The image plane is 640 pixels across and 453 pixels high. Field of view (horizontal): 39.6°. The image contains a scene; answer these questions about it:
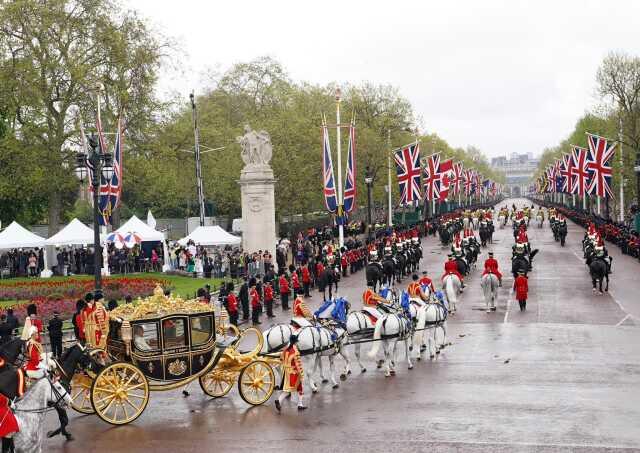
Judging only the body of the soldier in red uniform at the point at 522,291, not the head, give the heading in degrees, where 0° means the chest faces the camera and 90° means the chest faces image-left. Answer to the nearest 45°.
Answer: approximately 180°

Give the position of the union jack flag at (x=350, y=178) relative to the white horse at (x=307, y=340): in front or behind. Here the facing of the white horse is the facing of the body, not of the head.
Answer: in front

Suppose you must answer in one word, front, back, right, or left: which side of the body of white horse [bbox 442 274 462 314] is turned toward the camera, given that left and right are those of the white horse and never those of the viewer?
back

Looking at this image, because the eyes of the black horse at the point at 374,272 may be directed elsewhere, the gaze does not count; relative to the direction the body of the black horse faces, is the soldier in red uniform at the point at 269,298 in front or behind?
behind

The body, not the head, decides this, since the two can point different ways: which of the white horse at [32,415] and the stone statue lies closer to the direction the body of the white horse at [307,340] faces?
the stone statue

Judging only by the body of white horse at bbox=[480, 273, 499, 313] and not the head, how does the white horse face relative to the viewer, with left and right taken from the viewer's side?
facing away from the viewer

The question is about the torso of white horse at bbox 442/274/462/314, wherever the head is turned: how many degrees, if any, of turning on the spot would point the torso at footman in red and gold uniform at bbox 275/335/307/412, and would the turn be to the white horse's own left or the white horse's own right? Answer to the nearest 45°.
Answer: approximately 180°

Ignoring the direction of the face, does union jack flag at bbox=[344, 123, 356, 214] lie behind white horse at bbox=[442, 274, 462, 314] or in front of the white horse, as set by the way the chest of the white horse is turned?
in front

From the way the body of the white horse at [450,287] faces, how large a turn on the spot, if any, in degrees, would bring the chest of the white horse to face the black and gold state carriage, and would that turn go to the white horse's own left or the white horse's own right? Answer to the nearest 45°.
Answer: approximately 180°

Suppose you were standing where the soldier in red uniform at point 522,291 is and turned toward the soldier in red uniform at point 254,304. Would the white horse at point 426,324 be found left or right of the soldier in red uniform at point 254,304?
left
